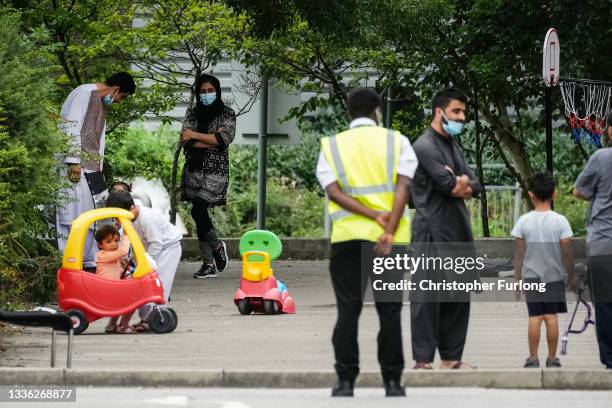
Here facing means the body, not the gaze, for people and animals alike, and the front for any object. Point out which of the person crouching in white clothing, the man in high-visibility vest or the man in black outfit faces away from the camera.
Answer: the man in high-visibility vest

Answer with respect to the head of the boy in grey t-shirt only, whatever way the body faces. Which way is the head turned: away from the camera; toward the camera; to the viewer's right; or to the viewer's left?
away from the camera

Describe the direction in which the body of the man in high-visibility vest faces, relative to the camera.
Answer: away from the camera

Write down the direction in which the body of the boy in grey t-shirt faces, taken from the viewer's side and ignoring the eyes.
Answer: away from the camera

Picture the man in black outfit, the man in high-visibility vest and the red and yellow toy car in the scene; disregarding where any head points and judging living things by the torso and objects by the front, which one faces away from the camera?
the man in high-visibility vest

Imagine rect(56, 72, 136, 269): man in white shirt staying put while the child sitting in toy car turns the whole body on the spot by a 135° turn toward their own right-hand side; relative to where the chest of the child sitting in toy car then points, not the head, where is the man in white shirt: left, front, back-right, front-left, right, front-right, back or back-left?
right

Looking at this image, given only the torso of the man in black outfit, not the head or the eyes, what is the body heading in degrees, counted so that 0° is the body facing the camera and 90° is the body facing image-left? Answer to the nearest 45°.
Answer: approximately 315°

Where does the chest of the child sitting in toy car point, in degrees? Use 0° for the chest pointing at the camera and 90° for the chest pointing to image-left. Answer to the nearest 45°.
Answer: approximately 315°

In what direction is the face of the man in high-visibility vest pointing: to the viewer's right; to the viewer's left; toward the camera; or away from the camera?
away from the camera
